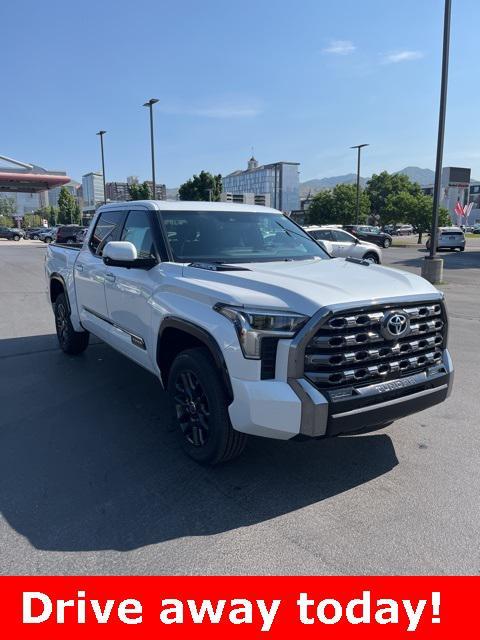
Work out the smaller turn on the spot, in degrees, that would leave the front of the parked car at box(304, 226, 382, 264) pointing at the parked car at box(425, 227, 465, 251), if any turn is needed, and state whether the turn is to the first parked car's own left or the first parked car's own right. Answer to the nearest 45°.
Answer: approximately 45° to the first parked car's own left

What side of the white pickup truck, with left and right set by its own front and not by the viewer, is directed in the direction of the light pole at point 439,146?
left

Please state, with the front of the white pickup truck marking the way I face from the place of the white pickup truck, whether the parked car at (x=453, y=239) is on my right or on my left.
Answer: on my left

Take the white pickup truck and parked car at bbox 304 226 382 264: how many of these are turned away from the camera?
0

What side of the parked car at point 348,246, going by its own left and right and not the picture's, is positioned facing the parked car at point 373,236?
left

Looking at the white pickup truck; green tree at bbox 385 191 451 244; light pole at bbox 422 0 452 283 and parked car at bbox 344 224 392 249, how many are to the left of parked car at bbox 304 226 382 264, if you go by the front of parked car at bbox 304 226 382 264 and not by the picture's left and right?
2

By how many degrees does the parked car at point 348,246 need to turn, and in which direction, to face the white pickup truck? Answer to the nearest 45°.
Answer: approximately 90° to its right

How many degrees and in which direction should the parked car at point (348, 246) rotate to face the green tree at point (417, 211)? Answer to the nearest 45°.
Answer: approximately 90° to its left

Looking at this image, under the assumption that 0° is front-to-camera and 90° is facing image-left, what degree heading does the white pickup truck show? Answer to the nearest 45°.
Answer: approximately 315°

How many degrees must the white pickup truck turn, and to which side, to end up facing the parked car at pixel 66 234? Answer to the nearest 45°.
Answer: approximately 135° to its left

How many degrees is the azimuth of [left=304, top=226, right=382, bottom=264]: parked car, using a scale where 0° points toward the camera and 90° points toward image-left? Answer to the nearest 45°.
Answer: approximately 270°

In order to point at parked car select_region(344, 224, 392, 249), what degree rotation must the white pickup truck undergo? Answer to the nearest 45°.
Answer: approximately 135° to its left
